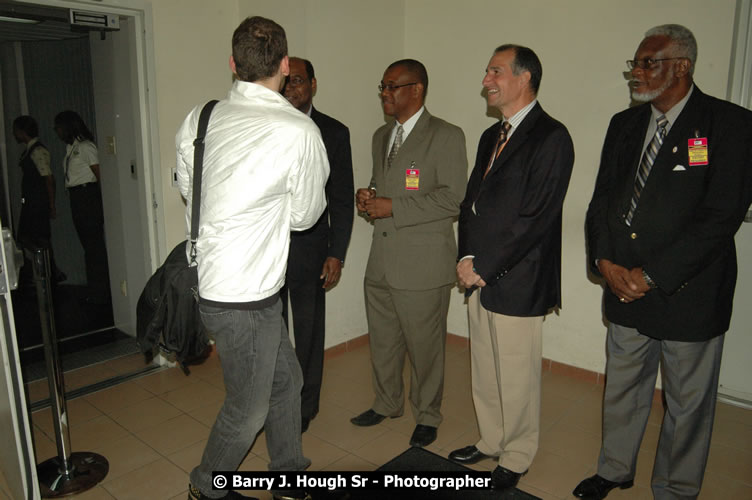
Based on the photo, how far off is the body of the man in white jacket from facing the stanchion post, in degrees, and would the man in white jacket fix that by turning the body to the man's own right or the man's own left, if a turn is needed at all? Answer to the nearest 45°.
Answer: approximately 90° to the man's own left

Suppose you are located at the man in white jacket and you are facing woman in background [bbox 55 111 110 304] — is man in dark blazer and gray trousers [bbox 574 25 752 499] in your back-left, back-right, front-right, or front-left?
back-right

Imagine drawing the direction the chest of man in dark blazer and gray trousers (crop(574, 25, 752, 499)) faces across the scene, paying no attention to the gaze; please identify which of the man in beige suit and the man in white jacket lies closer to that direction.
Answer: the man in white jacket

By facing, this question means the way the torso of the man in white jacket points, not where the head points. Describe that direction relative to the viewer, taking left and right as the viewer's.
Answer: facing away from the viewer and to the right of the viewer

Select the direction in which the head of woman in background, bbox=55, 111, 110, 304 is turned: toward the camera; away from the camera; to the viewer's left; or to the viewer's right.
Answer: to the viewer's left

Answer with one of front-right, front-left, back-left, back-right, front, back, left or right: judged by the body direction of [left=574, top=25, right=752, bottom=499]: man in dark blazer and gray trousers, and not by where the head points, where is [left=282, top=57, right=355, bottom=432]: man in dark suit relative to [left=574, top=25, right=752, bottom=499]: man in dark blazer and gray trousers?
front-right

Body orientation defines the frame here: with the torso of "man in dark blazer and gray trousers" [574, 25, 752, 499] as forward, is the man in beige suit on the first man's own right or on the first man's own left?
on the first man's own right

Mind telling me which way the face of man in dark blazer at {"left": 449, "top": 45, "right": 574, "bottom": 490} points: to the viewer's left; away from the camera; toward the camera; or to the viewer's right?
to the viewer's left

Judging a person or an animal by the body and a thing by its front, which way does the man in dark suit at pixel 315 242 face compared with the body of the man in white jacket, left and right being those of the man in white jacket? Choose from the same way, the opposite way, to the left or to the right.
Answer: the opposite way

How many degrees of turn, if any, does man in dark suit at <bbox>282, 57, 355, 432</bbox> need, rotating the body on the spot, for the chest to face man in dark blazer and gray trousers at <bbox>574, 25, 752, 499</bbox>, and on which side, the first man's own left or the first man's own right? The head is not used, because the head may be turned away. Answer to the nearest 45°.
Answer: approximately 90° to the first man's own left

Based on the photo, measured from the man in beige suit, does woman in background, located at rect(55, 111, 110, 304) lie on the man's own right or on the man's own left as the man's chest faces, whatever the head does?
on the man's own right

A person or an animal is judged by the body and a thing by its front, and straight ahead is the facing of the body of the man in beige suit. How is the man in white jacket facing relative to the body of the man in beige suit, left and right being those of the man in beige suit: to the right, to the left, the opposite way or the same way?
the opposite way

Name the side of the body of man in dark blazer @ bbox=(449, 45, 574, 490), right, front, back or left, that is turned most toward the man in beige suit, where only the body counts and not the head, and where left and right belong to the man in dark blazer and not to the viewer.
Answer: right
